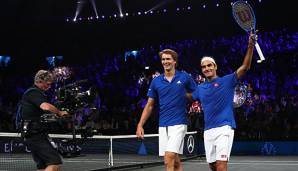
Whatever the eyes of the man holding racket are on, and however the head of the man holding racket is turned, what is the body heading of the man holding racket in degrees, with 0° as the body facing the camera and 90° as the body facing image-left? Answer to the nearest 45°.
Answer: approximately 45°

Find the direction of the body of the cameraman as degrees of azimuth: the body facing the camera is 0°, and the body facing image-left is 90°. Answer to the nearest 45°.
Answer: approximately 270°

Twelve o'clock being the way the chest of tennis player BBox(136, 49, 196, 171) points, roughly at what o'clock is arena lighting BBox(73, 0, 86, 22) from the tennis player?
The arena lighting is roughly at 4 o'clock from the tennis player.

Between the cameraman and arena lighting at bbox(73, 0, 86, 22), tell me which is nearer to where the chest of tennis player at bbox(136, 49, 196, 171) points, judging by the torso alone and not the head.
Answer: the cameraman

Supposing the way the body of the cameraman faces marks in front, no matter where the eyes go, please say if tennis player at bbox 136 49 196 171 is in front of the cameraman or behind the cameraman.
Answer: in front

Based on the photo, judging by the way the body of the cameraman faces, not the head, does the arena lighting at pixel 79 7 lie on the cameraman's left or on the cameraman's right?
on the cameraman's left

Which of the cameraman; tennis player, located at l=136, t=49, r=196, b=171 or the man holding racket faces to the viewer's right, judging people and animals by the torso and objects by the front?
the cameraman

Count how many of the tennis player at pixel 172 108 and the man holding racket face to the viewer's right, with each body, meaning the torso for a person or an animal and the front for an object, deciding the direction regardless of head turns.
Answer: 0

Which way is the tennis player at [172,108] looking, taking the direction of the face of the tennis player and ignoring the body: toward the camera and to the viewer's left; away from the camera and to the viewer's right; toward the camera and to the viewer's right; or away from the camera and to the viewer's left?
toward the camera and to the viewer's left

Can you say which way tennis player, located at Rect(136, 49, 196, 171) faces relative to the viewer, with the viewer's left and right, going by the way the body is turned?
facing the viewer and to the left of the viewer

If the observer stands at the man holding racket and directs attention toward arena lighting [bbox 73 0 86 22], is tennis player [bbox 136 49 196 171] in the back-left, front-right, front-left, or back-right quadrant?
front-left

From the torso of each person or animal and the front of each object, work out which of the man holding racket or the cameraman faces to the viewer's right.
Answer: the cameraman

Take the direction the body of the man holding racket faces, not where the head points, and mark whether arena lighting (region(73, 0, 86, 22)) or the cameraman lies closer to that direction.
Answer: the cameraman

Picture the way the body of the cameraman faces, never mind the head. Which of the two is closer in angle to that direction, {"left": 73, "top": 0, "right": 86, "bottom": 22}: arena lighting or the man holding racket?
the man holding racket

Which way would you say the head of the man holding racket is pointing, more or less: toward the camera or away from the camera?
toward the camera

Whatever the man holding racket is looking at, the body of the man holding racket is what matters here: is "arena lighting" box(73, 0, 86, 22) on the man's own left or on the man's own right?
on the man's own right
